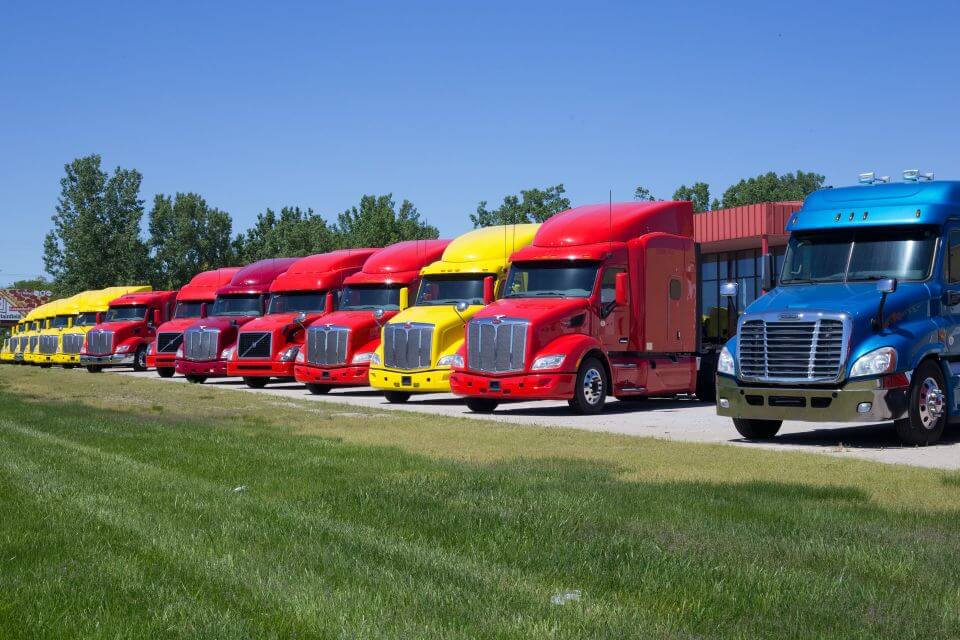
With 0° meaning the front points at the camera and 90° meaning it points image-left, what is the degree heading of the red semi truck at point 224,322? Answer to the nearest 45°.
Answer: approximately 45°

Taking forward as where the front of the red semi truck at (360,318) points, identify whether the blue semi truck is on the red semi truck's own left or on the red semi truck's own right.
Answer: on the red semi truck's own left

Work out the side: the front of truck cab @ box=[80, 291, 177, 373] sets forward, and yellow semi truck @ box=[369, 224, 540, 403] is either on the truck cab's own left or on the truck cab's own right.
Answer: on the truck cab's own left

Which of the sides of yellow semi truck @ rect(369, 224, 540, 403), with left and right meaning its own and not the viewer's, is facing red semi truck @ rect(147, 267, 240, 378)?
right

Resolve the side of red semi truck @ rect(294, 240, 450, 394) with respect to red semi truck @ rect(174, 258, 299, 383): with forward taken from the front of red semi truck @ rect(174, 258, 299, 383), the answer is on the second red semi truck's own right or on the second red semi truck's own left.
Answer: on the second red semi truck's own left

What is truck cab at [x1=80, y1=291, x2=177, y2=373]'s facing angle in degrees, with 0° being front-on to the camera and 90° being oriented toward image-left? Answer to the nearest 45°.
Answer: approximately 45°

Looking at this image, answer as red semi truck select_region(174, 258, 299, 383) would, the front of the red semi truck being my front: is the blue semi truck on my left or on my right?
on my left

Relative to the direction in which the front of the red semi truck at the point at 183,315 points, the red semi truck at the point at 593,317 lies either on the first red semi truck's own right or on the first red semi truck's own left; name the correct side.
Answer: on the first red semi truck's own left

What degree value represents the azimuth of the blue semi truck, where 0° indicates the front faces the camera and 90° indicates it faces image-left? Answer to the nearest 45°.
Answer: approximately 45°

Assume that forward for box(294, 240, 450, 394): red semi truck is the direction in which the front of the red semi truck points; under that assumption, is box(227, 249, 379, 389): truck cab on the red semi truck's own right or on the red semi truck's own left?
on the red semi truck's own right
